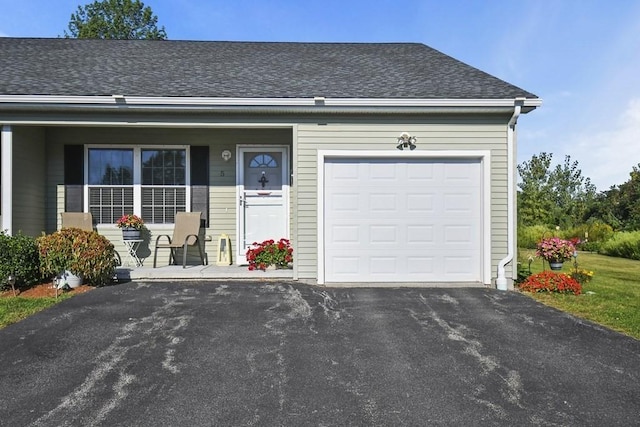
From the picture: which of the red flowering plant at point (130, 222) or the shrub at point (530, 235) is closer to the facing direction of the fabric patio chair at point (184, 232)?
the red flowering plant

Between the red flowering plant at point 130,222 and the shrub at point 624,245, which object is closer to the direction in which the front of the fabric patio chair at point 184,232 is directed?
the red flowering plant

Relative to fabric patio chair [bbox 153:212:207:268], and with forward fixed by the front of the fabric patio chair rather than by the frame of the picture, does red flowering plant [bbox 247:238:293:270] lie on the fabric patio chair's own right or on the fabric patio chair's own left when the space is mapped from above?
on the fabric patio chair's own left

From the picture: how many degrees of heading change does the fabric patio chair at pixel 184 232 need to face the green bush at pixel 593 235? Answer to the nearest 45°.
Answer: approximately 135° to its left

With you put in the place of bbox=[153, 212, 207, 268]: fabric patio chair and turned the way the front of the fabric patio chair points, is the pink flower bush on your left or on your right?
on your left

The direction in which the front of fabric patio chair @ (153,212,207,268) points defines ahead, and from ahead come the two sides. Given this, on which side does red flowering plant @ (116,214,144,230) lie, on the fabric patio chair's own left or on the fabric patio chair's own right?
on the fabric patio chair's own right

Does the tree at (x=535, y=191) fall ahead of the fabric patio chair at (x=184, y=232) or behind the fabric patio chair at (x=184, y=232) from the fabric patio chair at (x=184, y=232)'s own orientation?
behind

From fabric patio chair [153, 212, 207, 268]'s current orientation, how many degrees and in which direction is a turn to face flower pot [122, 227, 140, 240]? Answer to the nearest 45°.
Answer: approximately 45° to its right

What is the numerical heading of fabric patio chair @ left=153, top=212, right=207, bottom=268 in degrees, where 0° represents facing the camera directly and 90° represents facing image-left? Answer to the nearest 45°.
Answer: approximately 45°
